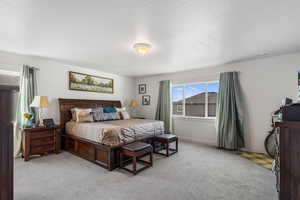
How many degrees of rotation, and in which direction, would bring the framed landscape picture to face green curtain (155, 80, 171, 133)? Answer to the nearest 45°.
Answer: approximately 45° to its left

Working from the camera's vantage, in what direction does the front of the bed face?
facing the viewer and to the right of the viewer

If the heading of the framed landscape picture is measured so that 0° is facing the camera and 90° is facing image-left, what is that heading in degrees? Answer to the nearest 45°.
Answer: approximately 315°

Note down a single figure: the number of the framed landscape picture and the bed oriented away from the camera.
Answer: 0
